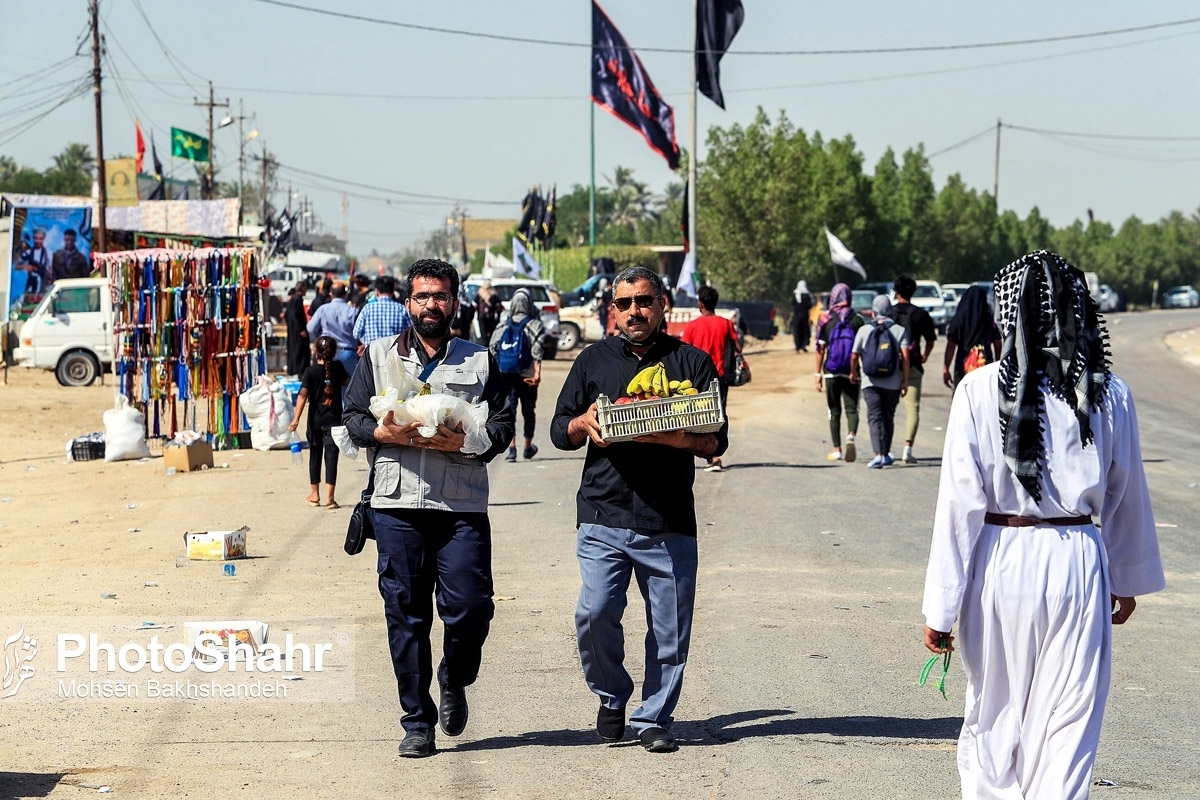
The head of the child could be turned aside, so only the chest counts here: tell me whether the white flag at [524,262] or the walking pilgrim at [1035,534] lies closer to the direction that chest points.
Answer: the white flag

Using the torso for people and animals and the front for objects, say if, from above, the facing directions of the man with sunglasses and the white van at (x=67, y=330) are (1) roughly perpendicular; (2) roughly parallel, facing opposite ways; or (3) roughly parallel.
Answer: roughly perpendicular

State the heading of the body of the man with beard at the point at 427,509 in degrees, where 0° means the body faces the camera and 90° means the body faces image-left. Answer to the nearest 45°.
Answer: approximately 0°

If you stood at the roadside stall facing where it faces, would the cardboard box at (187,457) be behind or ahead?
ahead

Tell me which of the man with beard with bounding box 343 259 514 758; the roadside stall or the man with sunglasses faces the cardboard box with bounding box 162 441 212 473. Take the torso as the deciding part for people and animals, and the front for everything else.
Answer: the roadside stall

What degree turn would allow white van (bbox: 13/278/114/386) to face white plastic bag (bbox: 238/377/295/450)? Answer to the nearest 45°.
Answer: approximately 90° to its left

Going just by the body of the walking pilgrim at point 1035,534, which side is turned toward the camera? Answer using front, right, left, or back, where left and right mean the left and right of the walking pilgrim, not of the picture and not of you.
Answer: back

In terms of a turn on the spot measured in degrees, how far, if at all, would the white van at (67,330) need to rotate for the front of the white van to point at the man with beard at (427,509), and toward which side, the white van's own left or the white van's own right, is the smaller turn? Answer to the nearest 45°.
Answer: approximately 90° to the white van's own left

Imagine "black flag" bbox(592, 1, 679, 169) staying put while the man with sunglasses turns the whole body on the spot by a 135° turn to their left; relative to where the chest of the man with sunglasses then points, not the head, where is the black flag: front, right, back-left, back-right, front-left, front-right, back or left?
front-left

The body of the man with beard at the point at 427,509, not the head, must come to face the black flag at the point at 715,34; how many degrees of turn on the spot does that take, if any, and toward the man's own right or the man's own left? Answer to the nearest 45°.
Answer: approximately 180°

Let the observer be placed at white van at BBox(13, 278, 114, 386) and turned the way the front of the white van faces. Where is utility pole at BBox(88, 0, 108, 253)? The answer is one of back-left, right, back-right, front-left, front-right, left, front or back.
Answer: right

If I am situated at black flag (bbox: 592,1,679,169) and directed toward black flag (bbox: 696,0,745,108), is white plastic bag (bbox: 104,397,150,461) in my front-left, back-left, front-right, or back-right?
back-right

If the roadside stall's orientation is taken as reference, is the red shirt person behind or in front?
in front
